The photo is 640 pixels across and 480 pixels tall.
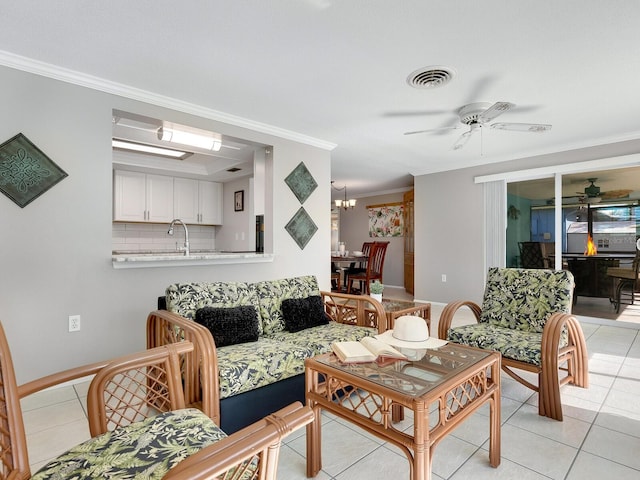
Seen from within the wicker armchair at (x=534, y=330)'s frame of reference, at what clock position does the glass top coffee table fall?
The glass top coffee table is roughly at 11 o'clock from the wicker armchair.

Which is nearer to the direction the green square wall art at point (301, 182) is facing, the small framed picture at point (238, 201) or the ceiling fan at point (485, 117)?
the ceiling fan

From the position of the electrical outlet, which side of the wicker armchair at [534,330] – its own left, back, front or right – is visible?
front

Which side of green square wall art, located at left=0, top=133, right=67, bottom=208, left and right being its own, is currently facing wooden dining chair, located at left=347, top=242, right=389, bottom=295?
left

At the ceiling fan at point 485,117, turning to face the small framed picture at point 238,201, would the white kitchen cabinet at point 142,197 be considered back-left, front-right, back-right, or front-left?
front-left

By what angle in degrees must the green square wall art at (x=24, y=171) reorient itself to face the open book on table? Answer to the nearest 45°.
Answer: approximately 45° to its left

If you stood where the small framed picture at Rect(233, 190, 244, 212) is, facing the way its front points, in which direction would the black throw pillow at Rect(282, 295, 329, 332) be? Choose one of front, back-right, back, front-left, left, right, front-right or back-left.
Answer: front-left

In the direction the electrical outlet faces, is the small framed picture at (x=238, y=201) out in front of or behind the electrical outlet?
behind

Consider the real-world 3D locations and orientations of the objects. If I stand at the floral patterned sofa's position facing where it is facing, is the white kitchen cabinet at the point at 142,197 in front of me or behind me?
behind

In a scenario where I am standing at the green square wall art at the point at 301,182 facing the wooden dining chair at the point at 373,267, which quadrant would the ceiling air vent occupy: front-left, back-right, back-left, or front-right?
back-right

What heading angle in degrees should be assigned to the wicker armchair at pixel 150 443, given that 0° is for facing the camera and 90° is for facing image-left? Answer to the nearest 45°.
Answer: approximately 225°

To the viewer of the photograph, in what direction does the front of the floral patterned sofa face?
facing the viewer and to the right of the viewer

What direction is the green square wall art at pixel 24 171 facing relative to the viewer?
toward the camera

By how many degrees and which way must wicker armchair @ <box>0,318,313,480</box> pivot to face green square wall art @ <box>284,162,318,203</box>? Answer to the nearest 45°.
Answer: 0° — it already faces it

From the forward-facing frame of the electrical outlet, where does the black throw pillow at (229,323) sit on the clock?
The black throw pillow is roughly at 11 o'clock from the electrical outlet.

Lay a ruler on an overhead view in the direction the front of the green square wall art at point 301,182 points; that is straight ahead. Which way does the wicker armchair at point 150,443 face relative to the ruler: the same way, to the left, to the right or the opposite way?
to the left

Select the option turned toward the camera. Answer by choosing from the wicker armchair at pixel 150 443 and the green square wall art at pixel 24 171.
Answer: the green square wall art
